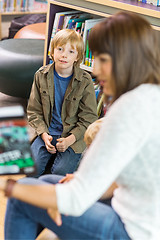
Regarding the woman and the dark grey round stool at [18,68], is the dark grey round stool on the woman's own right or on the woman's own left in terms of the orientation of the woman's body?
on the woman's own right

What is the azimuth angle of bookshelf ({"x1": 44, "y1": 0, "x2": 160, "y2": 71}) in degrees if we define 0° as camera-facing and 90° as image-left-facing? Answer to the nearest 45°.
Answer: approximately 45°

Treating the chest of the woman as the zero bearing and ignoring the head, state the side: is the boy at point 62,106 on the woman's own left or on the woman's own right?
on the woman's own right

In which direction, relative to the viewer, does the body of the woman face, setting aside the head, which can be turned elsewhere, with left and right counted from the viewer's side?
facing to the left of the viewer
